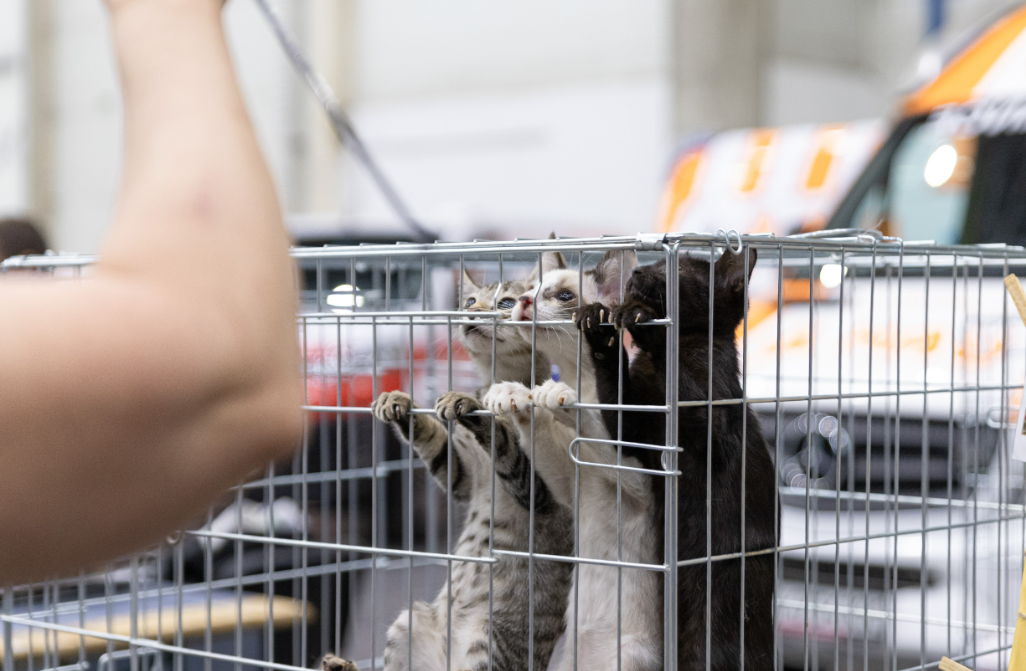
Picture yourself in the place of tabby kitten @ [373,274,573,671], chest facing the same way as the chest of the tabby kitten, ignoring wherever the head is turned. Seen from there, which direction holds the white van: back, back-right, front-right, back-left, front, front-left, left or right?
back

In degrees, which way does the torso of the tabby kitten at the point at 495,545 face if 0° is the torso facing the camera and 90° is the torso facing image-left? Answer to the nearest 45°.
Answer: approximately 45°

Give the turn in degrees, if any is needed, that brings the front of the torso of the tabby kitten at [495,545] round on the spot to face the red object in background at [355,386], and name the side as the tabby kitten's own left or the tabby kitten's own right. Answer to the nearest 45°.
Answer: approximately 135° to the tabby kitten's own right

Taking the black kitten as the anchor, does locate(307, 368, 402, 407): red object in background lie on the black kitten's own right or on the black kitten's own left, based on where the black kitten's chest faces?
on the black kitten's own right

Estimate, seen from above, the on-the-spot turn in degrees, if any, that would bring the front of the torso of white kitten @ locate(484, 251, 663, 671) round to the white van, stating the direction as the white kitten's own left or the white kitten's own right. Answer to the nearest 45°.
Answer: approximately 180°
